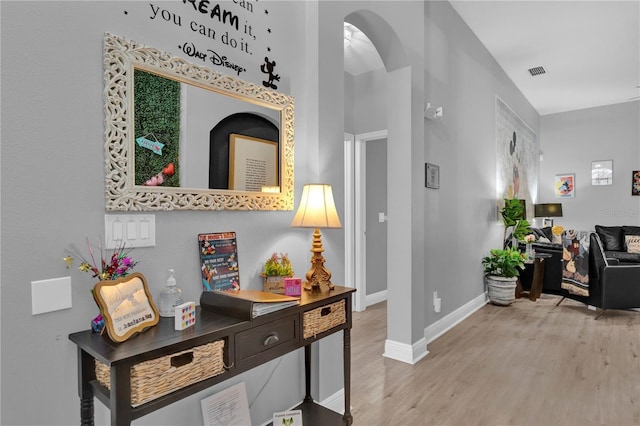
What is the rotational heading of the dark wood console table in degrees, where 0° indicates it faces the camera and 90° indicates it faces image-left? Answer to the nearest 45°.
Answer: approximately 315°

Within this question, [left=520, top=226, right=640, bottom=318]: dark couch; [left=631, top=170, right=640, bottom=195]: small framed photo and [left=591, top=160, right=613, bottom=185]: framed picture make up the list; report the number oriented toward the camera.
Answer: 2

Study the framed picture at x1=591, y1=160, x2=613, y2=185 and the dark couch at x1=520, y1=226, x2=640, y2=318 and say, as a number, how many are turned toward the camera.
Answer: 1

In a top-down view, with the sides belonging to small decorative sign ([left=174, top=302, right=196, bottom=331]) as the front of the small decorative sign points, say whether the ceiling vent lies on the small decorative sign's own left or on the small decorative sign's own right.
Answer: on the small decorative sign's own left

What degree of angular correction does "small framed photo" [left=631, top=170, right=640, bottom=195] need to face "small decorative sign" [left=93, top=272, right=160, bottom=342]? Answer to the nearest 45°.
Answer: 0° — it already faces it

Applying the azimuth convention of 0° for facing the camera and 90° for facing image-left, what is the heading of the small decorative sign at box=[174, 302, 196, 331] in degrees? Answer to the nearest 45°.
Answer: approximately 315°
